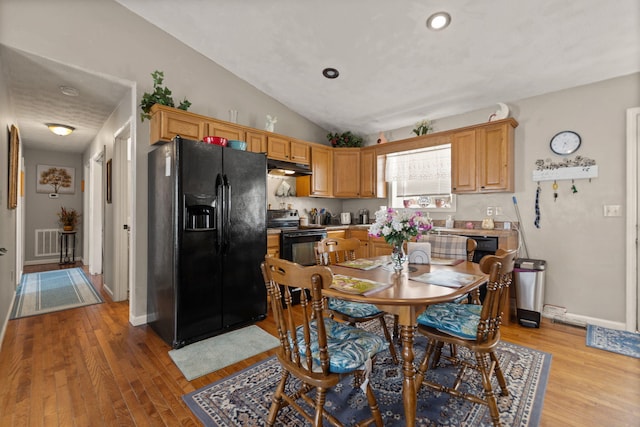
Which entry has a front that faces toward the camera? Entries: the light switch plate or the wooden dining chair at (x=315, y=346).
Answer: the light switch plate

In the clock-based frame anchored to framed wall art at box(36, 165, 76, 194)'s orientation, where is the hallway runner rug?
The hallway runner rug is roughly at 12 o'clock from the framed wall art.

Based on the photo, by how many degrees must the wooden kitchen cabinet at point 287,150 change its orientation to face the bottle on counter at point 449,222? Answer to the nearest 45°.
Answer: approximately 45° to its left

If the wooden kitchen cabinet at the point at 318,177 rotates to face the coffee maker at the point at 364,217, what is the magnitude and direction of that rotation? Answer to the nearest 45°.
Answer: approximately 90° to its left

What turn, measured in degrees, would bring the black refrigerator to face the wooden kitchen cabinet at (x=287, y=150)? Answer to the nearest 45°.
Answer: approximately 90° to its left

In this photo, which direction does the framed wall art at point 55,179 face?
toward the camera

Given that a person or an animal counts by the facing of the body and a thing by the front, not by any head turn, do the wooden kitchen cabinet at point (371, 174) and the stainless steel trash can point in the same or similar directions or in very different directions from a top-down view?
same or similar directions

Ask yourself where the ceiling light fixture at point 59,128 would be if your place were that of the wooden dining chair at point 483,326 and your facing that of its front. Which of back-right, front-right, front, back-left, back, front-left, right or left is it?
front-left

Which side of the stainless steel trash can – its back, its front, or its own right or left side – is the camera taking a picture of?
front

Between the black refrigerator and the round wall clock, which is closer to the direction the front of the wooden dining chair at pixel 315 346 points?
the round wall clock

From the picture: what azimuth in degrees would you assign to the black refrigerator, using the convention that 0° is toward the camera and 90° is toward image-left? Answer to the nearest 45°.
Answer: approximately 315°

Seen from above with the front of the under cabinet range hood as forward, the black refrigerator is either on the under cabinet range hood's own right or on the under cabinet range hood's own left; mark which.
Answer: on the under cabinet range hood's own right

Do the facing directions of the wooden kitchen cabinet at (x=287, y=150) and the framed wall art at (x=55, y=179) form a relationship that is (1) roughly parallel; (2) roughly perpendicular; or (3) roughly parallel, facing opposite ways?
roughly parallel

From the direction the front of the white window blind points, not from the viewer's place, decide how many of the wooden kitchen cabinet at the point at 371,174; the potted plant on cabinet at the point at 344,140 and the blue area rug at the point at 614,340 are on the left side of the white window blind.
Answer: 1

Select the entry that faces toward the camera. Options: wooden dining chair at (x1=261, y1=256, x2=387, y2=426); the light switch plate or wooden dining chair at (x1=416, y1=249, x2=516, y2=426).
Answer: the light switch plate
